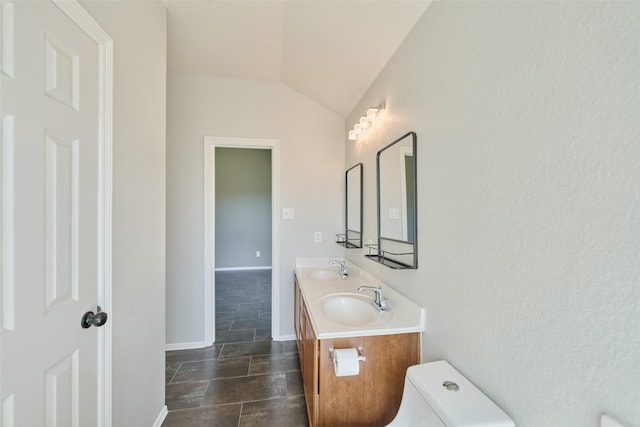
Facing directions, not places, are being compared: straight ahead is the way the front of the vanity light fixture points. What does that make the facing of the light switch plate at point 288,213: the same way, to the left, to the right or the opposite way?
to the left

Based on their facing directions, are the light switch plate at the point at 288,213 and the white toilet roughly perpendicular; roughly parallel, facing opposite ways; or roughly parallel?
roughly perpendicular

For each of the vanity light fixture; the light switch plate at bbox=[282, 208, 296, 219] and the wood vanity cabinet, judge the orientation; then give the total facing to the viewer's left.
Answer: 2

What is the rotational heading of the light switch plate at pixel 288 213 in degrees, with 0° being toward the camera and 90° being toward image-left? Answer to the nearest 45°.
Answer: approximately 0°

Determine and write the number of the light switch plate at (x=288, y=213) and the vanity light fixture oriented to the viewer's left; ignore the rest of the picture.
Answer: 1

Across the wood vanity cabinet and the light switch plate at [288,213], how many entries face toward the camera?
1

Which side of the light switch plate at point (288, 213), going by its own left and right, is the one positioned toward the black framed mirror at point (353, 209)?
left

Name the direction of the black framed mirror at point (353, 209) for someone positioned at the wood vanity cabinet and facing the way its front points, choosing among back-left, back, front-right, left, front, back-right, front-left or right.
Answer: right

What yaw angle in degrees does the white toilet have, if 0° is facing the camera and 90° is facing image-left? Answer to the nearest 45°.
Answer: approximately 45°

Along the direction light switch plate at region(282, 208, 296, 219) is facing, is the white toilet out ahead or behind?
ahead

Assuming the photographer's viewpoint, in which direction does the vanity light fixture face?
facing to the left of the viewer

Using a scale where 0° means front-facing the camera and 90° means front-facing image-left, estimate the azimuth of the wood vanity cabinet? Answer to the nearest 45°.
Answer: approximately 90°
